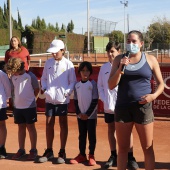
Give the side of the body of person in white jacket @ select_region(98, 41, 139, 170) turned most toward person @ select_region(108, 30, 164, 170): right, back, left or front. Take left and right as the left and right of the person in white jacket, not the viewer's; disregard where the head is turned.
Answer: front

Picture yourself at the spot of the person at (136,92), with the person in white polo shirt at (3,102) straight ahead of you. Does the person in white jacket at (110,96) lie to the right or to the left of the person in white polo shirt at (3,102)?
right

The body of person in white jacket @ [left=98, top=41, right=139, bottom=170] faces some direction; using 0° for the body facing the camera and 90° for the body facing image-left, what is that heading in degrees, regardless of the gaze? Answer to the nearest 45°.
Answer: approximately 0°

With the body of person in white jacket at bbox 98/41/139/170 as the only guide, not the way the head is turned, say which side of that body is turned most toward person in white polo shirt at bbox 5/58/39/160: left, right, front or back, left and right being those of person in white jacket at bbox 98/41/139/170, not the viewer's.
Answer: right

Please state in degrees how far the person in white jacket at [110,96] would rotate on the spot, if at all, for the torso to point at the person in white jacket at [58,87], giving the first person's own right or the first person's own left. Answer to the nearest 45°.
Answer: approximately 90° to the first person's own right

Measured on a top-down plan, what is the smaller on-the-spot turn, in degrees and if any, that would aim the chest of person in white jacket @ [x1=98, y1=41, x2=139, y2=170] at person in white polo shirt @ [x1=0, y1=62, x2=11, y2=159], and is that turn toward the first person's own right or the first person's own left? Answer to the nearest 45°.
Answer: approximately 90° to the first person's own right
